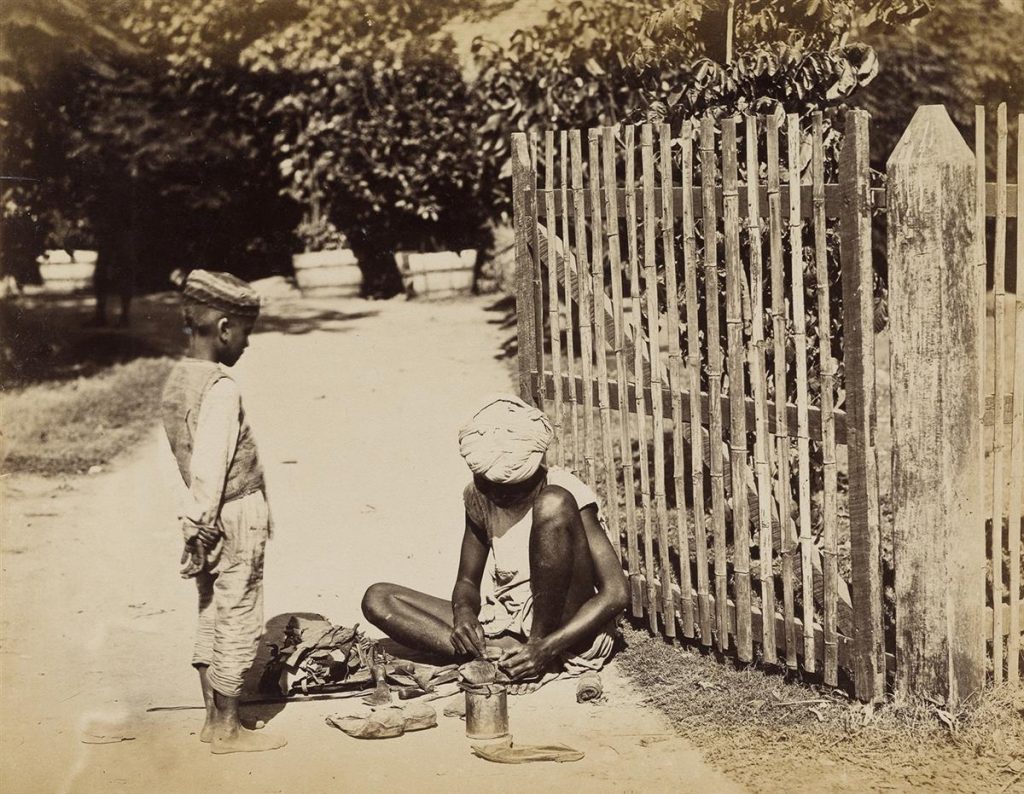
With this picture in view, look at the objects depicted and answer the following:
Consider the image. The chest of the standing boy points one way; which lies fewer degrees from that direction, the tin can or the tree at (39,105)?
the tin can

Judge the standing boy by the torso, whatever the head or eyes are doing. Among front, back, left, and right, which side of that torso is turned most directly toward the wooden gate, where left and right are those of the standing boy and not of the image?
front

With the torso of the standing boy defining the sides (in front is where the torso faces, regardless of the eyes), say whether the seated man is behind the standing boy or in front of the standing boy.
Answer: in front

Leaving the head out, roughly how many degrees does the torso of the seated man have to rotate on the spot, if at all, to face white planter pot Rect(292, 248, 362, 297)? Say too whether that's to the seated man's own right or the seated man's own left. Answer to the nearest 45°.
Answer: approximately 135° to the seated man's own right

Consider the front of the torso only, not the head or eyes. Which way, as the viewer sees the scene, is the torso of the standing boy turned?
to the viewer's right

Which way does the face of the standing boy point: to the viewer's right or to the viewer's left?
to the viewer's right

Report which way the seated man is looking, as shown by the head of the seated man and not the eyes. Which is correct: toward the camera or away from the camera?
toward the camera

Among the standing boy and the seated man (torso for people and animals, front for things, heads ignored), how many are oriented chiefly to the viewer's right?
1

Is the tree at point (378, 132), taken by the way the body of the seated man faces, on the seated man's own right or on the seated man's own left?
on the seated man's own right
